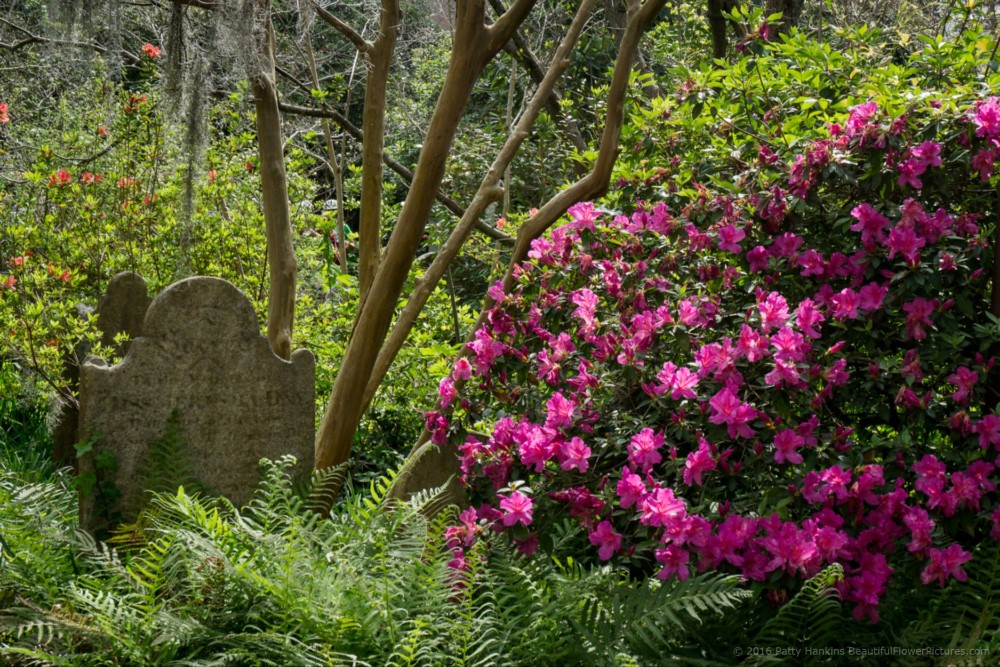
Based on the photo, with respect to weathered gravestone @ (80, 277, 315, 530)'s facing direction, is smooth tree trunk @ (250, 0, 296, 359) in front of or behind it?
behind

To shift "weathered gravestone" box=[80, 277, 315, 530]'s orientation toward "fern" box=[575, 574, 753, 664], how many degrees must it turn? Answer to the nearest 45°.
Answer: approximately 45° to its left

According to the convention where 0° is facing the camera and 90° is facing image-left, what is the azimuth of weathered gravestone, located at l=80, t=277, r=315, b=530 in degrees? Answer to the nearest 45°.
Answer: approximately 0°

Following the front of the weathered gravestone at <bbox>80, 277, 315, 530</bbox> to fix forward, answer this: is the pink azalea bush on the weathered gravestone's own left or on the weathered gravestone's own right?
on the weathered gravestone's own left

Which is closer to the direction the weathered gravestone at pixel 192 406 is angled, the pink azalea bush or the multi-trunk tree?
the pink azalea bush

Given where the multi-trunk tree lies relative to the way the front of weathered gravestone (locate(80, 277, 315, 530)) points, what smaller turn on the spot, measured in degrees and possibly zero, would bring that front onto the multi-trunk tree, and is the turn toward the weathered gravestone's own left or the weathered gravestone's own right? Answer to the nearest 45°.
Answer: approximately 135° to the weathered gravestone's own left

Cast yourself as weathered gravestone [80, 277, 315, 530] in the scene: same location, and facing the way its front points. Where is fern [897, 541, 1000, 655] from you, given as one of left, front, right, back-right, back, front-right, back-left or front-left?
front-left

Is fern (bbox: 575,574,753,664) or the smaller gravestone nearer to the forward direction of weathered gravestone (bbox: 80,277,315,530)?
the fern

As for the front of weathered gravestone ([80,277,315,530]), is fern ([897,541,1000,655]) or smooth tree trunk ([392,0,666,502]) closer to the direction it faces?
the fern

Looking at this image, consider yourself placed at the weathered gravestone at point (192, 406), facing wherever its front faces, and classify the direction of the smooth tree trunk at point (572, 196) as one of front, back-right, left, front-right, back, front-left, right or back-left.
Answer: left

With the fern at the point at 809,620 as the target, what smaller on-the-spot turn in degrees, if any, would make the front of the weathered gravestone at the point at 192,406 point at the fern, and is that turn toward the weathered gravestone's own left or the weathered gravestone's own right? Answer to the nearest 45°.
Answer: approximately 45° to the weathered gravestone's own left
